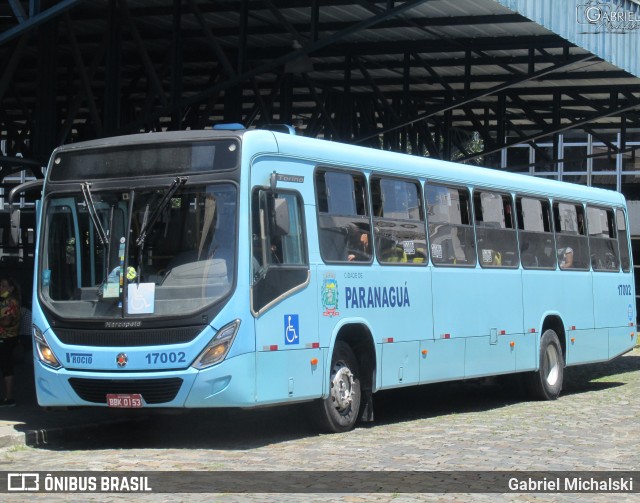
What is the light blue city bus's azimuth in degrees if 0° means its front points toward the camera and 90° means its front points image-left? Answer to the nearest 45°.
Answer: approximately 45°
